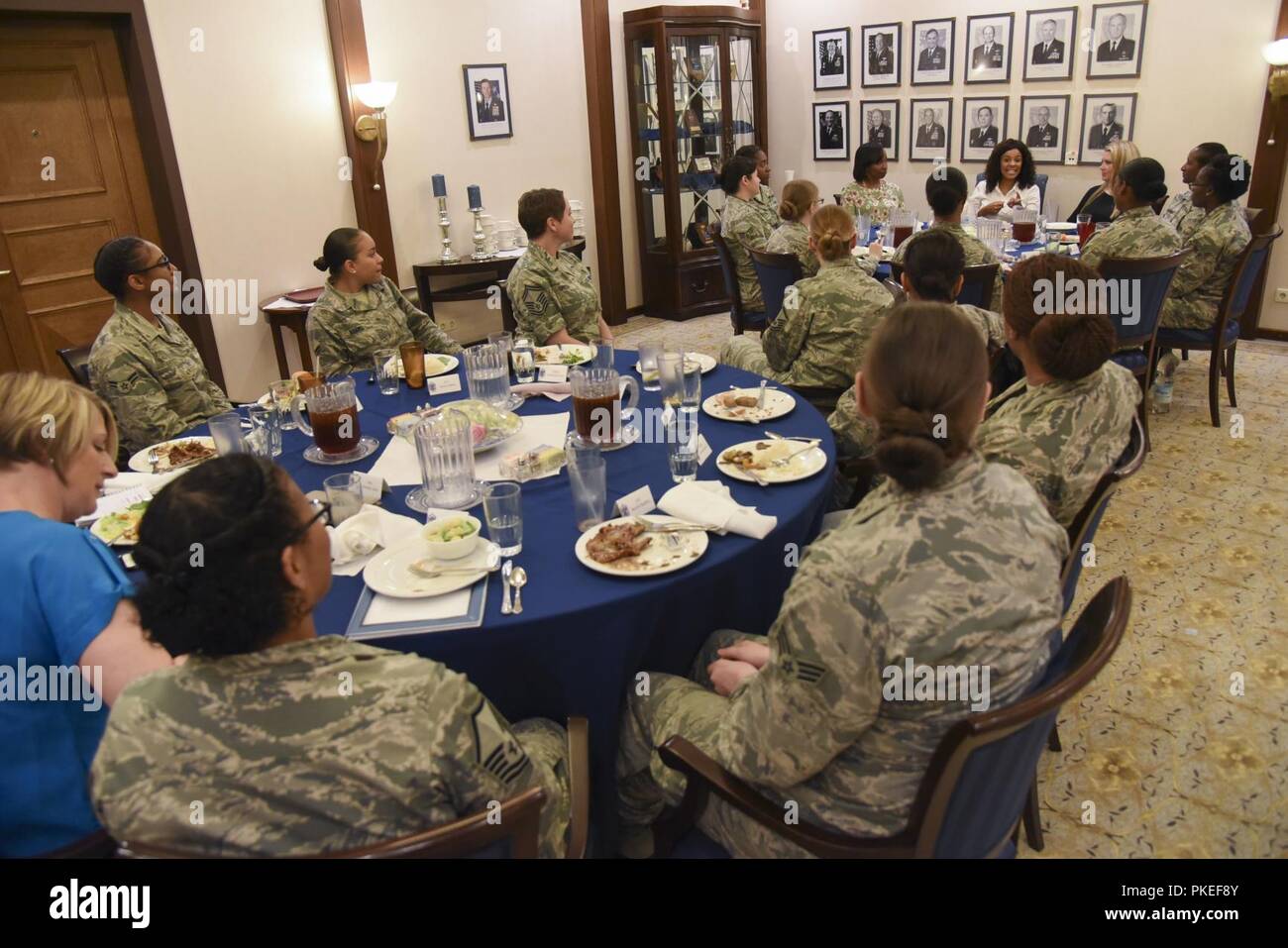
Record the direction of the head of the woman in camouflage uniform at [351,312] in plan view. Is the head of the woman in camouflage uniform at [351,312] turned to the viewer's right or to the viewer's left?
to the viewer's right

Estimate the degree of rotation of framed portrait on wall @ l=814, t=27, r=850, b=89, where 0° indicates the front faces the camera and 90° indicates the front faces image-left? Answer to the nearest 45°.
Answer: approximately 45°

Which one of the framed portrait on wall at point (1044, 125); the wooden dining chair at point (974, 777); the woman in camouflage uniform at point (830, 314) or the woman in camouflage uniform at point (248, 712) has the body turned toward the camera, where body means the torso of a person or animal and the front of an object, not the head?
the framed portrait on wall

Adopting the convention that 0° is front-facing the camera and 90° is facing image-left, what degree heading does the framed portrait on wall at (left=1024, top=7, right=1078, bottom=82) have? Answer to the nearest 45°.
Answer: approximately 45°

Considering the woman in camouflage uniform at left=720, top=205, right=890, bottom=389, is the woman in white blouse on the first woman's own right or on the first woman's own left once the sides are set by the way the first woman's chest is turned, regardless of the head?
on the first woman's own right

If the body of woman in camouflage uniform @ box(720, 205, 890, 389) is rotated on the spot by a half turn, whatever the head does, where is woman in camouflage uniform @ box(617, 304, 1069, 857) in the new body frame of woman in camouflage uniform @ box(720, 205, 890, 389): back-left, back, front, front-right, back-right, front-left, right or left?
front-right

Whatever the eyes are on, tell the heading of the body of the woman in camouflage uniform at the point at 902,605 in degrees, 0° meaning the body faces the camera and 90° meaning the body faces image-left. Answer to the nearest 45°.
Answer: approximately 135°

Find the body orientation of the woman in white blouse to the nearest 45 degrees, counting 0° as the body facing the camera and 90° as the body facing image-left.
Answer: approximately 0°
